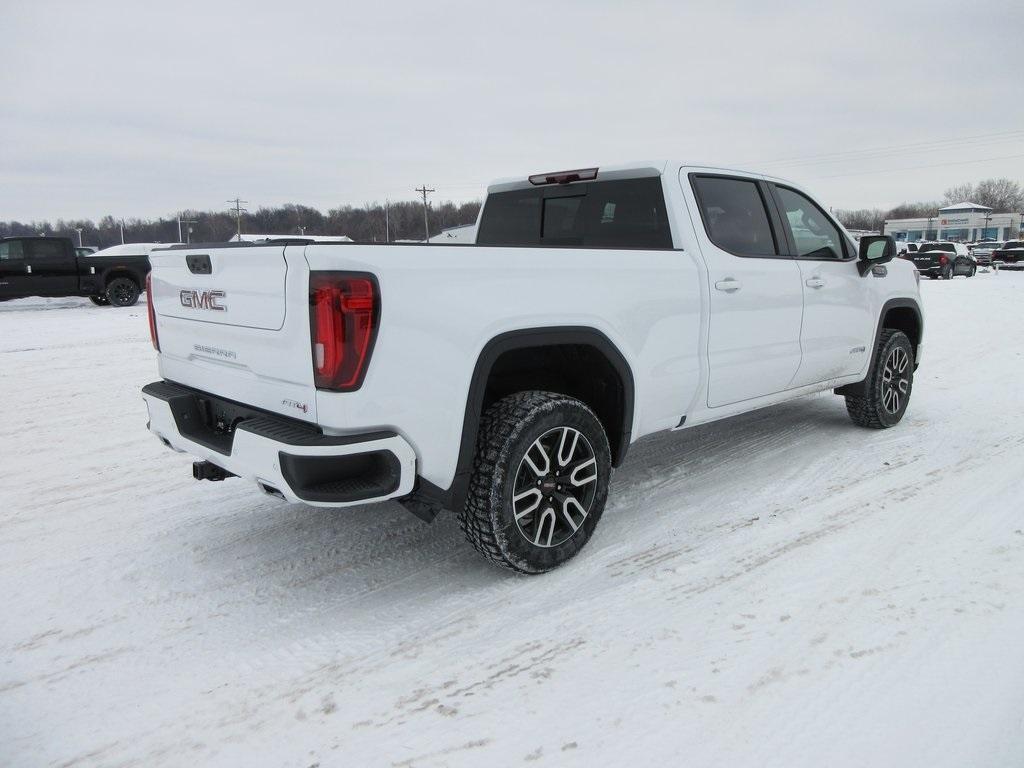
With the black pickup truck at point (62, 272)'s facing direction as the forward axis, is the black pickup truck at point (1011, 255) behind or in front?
behind

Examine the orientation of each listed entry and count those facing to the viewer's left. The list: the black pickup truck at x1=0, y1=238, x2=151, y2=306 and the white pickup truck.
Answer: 1

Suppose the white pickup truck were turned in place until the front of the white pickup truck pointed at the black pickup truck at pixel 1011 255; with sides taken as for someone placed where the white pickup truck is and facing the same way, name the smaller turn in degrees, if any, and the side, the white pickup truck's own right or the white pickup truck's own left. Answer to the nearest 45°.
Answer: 0° — it already faces it

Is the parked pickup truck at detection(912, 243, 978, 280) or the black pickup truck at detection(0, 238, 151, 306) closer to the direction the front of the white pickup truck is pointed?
the parked pickup truck

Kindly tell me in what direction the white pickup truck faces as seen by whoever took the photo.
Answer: facing away from the viewer and to the right of the viewer

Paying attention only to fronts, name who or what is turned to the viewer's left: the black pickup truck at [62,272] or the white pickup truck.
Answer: the black pickup truck

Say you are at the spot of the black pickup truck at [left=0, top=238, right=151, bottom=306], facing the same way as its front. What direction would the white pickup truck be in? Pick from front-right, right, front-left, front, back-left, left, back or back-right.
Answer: left

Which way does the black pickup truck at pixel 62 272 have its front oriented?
to the viewer's left

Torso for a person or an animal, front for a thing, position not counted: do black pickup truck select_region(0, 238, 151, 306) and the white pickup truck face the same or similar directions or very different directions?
very different directions

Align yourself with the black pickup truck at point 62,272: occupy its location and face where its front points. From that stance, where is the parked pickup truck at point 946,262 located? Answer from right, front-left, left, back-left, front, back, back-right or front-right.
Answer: back

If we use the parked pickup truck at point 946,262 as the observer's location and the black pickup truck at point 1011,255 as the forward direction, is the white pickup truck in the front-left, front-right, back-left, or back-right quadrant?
back-right
